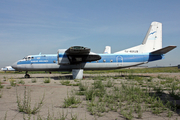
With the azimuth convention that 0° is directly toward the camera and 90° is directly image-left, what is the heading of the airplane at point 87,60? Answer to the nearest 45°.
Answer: approximately 90°
